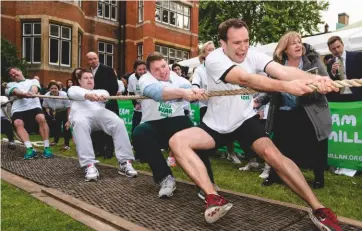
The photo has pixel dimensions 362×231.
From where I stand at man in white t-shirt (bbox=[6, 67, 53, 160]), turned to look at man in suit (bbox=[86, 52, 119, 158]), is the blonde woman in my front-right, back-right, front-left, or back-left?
front-right

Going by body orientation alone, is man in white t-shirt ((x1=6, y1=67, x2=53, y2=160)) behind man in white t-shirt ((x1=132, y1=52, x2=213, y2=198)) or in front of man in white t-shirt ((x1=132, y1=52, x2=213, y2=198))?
behind

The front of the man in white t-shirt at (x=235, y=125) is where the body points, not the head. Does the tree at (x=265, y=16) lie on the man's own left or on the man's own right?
on the man's own left

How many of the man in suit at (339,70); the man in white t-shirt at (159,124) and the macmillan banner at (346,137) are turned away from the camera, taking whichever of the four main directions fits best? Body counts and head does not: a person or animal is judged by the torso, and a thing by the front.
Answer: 0

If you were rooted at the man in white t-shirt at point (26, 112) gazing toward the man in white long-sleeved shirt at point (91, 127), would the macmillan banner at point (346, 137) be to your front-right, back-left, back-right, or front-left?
front-left

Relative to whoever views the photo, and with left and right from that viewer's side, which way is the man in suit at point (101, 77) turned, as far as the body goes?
facing the viewer and to the left of the viewer

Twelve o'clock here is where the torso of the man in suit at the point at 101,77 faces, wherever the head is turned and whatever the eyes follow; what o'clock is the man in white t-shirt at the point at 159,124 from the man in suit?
The man in white t-shirt is roughly at 10 o'clock from the man in suit.

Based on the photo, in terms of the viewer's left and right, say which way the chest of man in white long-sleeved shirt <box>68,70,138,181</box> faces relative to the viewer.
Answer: facing the viewer and to the right of the viewer

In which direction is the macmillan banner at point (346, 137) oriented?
toward the camera

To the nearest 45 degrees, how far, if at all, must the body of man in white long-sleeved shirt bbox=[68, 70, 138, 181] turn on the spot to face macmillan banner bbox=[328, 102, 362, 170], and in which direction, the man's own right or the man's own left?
approximately 45° to the man's own left

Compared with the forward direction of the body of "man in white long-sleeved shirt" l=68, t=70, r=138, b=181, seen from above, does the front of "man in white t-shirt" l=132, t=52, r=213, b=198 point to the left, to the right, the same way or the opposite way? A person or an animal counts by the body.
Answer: the same way

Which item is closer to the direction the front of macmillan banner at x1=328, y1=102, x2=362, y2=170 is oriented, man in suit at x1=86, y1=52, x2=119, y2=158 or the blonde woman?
the blonde woman

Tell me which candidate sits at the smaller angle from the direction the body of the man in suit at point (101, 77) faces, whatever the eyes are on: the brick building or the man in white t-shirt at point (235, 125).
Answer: the man in white t-shirt

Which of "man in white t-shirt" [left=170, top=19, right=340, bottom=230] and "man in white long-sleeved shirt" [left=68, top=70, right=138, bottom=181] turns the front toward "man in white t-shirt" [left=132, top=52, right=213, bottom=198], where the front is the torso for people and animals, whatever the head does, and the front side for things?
"man in white long-sleeved shirt" [left=68, top=70, right=138, bottom=181]

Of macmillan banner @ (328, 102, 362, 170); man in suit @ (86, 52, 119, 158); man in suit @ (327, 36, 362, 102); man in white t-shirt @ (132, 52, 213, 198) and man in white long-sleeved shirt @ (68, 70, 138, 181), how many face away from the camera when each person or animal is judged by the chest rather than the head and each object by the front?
0

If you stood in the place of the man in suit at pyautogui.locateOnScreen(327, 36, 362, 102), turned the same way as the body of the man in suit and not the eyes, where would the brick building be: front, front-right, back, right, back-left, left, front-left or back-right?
right

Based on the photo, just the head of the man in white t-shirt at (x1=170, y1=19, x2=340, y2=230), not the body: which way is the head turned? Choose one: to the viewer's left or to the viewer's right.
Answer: to the viewer's right

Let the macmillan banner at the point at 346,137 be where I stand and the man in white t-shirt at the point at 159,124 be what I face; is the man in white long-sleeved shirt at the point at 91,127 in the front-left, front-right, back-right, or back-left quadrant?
front-right

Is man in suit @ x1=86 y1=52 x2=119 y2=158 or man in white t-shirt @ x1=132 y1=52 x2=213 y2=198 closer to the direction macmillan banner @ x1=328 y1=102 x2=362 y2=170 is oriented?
the man in white t-shirt
